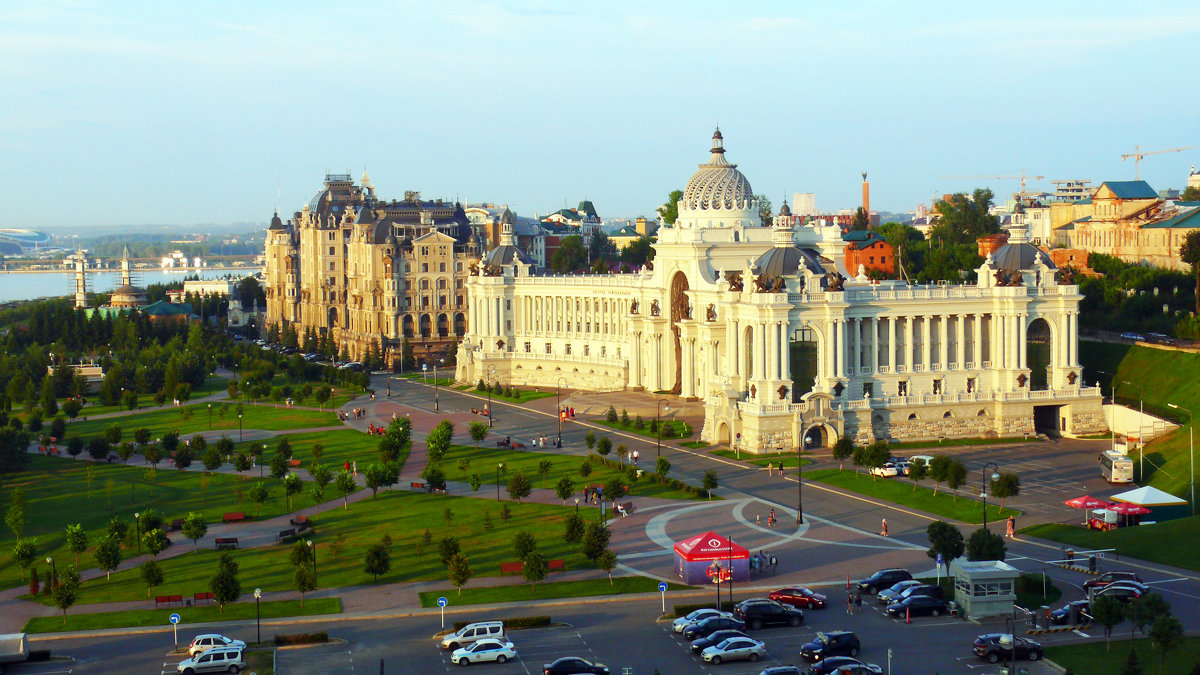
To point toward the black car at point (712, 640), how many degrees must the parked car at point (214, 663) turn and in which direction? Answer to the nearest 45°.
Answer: approximately 180°

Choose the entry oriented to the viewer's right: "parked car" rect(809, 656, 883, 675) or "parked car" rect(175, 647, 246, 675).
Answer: "parked car" rect(809, 656, 883, 675)

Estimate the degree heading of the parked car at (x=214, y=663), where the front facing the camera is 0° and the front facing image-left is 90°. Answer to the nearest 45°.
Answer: approximately 90°

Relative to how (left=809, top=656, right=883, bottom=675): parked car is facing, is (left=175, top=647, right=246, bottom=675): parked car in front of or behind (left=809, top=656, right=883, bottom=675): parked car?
behind

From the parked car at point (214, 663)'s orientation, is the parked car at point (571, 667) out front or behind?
behind

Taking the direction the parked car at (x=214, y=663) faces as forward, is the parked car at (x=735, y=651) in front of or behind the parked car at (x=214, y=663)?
behind

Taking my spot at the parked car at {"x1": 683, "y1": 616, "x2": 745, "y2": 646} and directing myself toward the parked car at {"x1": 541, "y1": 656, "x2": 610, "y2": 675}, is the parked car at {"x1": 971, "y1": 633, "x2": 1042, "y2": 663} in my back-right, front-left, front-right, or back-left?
back-left

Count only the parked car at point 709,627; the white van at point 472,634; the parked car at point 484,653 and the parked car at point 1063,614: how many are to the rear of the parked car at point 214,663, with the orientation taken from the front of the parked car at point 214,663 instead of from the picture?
4

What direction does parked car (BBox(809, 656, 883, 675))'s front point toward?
to the viewer's right

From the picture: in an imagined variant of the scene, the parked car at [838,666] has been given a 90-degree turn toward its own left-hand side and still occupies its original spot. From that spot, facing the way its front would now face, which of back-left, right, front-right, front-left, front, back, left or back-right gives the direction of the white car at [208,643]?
right

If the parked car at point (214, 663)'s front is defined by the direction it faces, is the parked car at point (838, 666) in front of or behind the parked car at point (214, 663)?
behind

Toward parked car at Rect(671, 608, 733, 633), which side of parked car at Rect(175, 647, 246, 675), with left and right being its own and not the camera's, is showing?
back
